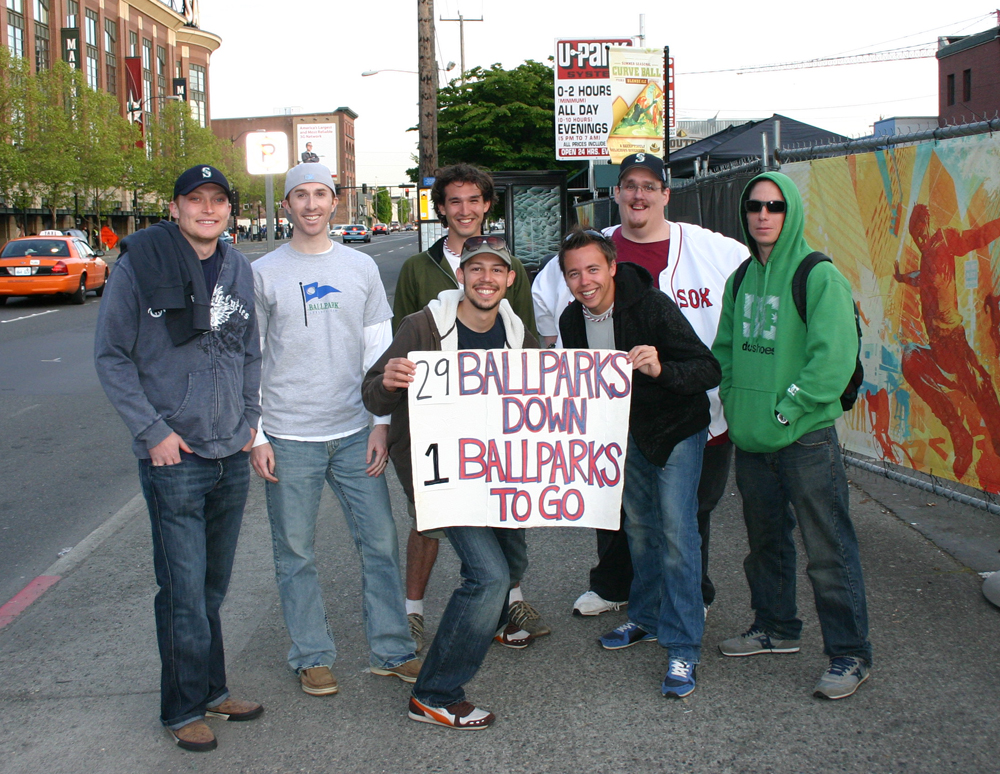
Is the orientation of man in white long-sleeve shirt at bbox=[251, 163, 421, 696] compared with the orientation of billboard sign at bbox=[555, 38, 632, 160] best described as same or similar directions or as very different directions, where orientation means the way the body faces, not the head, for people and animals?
same or similar directions

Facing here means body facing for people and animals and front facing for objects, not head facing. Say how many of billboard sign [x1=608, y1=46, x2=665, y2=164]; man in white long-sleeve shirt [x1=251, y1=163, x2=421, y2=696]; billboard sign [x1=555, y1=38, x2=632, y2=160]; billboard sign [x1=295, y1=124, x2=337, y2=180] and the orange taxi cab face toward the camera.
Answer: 4

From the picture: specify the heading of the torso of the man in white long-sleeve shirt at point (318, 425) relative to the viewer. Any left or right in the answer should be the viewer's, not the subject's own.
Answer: facing the viewer

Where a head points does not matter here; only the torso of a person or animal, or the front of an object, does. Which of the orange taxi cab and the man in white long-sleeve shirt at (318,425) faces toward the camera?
the man in white long-sleeve shirt

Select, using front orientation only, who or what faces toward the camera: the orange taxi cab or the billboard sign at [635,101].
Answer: the billboard sign

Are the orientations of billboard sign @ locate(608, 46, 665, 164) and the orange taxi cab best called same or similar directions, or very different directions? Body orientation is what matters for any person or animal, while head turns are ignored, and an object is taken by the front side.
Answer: very different directions

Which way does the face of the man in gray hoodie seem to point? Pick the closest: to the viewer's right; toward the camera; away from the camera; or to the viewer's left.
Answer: toward the camera

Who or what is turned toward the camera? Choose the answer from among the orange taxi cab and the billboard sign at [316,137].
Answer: the billboard sign

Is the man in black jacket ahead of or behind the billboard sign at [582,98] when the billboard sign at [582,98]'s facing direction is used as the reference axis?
ahead

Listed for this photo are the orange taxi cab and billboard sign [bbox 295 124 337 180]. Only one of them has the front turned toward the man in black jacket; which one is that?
the billboard sign

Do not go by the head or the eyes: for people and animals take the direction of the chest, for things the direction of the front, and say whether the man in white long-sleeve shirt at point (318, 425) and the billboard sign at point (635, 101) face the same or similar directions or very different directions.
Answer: same or similar directions

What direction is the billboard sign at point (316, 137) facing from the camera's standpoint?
toward the camera

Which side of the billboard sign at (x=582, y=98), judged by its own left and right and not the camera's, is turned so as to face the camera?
front
